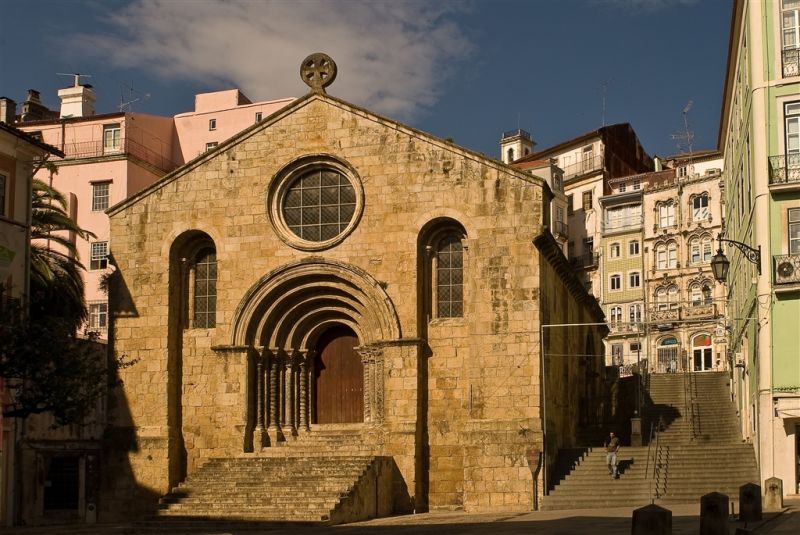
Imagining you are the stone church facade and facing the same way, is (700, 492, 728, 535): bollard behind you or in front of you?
in front

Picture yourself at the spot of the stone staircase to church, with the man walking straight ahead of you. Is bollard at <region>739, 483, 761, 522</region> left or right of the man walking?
right

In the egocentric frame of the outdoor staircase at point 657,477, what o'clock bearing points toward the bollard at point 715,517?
The bollard is roughly at 12 o'clock from the outdoor staircase.

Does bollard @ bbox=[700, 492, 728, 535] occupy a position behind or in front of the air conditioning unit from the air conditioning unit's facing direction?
in front

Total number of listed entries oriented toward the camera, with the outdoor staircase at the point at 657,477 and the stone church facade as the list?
2

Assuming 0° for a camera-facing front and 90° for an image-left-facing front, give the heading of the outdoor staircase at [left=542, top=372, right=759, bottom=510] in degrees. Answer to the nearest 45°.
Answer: approximately 0°

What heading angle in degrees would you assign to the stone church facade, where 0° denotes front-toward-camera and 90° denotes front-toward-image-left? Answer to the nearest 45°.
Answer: approximately 0°
